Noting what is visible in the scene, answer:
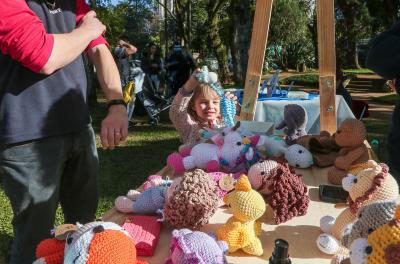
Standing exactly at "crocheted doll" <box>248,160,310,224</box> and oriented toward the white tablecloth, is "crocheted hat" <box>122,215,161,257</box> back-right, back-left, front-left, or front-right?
back-left

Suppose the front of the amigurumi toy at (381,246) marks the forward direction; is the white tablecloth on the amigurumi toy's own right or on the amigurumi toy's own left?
on the amigurumi toy's own right

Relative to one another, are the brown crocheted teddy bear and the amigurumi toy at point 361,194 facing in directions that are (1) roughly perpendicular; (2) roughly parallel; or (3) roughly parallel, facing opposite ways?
roughly parallel

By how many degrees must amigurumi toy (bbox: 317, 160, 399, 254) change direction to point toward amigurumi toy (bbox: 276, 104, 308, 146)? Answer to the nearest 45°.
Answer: approximately 90° to its right
